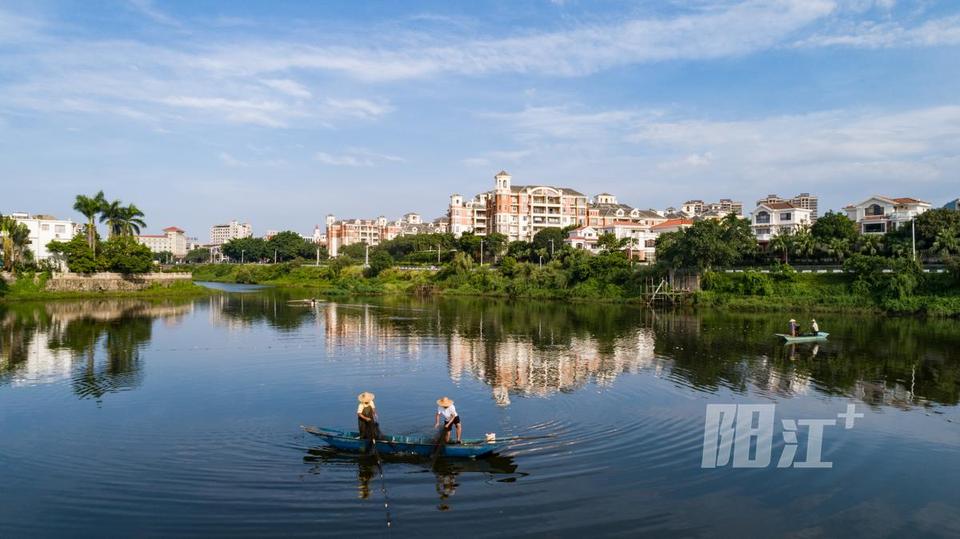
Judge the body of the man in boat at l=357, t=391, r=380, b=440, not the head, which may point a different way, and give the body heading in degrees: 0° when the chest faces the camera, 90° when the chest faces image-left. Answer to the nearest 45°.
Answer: approximately 0°

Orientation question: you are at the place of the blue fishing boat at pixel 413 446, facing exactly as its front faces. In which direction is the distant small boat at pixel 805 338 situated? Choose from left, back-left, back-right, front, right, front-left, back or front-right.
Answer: back-right

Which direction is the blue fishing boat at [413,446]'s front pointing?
to the viewer's left

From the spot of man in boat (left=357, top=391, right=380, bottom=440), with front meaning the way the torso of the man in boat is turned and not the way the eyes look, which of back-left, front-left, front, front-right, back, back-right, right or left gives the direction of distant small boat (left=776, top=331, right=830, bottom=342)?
back-left

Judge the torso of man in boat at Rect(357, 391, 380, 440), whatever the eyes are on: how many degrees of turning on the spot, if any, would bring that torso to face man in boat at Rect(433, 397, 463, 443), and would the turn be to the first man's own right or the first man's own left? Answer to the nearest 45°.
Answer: approximately 90° to the first man's own left
